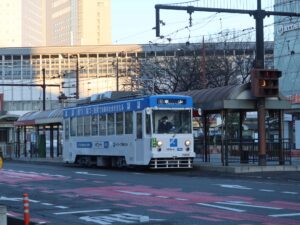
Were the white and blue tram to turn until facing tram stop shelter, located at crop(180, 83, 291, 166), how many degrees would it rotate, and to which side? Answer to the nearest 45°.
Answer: approximately 45° to its left

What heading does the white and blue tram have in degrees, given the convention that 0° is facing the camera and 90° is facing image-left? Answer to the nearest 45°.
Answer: approximately 315°

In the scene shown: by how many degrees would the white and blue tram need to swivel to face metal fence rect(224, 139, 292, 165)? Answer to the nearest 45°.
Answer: approximately 45° to its left
